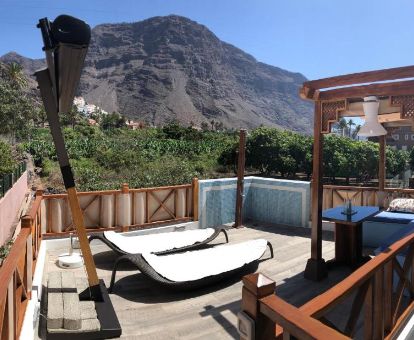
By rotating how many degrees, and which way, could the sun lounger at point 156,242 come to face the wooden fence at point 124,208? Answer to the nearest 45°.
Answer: approximately 135° to its left

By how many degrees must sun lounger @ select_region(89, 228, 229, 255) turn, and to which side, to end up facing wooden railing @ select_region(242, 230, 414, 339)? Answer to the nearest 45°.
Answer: approximately 90° to its right

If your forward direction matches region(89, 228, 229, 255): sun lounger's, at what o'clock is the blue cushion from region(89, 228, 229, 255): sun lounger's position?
The blue cushion is roughly at 12 o'clock from the sun lounger.

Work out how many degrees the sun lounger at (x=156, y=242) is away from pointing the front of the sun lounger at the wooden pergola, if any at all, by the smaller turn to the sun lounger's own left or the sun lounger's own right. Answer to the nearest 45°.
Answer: approximately 45° to the sun lounger's own right

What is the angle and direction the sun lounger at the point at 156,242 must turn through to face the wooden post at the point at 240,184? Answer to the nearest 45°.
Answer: approximately 45° to its left

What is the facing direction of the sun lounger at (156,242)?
to the viewer's right

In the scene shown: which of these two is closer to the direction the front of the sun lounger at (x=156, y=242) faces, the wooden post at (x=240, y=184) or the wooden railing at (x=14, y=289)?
the wooden post

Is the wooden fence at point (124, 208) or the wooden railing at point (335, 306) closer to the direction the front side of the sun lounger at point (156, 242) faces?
the wooden railing
